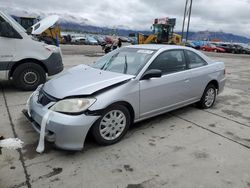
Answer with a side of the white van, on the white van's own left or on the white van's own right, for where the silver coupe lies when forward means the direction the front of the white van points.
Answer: on the white van's own right

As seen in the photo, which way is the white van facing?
to the viewer's right

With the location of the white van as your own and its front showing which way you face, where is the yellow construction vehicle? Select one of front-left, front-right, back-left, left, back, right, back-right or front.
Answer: front-left

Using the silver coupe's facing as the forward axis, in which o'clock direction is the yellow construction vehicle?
The yellow construction vehicle is roughly at 5 o'clock from the silver coupe.

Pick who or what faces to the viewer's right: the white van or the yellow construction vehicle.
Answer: the white van

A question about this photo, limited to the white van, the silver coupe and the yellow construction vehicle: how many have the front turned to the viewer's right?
1

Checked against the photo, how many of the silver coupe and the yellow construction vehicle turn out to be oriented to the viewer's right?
0

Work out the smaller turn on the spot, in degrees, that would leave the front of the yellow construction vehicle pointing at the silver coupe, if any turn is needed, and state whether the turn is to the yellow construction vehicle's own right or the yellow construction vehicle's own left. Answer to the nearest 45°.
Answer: approximately 45° to the yellow construction vehicle's own left

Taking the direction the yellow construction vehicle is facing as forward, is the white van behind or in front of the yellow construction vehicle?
in front

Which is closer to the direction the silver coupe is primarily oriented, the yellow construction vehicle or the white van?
the white van

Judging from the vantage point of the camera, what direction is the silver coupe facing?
facing the viewer and to the left of the viewer

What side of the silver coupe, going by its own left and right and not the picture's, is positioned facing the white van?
right

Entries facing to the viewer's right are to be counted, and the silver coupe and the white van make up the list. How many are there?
1
